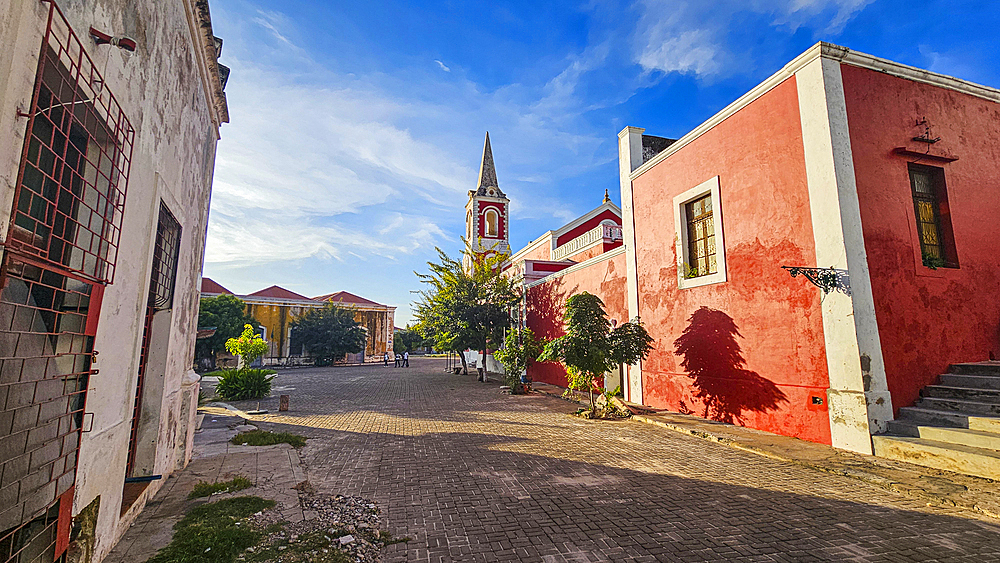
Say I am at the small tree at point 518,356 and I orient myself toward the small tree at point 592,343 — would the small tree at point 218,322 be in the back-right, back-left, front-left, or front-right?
back-right

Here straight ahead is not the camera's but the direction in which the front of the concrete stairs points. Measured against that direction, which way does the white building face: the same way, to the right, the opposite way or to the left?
the opposite way

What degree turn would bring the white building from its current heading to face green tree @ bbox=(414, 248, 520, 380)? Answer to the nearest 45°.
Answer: approximately 90° to its left

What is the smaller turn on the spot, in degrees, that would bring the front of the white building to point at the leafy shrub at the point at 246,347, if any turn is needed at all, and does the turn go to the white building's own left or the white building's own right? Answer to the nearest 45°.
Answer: approximately 135° to the white building's own left

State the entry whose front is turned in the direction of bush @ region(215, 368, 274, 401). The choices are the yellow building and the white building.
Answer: the yellow building

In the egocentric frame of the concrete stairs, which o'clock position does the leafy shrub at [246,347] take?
The leafy shrub is roughly at 1 o'clock from the concrete stairs.

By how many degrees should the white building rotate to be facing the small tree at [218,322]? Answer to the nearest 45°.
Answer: approximately 135° to its left

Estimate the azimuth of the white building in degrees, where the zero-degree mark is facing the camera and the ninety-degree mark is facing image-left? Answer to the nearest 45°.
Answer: approximately 315°

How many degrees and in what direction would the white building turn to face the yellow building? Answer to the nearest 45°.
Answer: approximately 135° to its left
